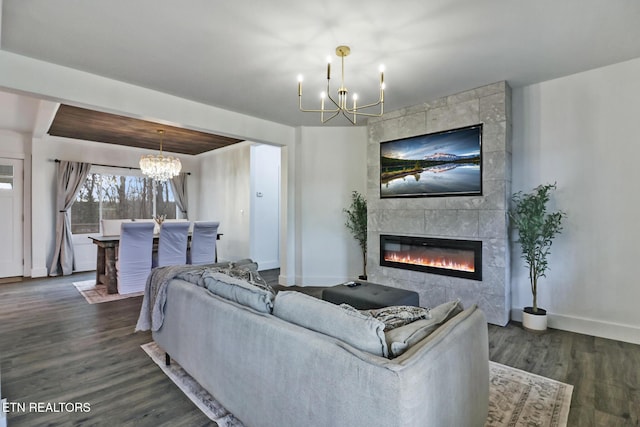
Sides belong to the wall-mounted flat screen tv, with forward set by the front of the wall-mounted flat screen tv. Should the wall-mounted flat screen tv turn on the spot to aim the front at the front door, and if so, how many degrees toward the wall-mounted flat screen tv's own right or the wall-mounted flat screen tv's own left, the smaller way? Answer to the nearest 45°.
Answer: approximately 45° to the wall-mounted flat screen tv's own right

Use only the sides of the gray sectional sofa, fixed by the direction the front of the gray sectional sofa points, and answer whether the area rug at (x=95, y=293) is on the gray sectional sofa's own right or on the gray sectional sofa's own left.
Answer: on the gray sectional sofa's own left

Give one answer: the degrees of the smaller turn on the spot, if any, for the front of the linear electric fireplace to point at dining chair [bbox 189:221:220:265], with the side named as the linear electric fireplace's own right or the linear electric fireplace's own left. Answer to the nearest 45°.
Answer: approximately 45° to the linear electric fireplace's own right

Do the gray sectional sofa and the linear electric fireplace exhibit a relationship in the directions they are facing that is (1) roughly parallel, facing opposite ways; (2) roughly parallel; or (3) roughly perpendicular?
roughly parallel, facing opposite ways

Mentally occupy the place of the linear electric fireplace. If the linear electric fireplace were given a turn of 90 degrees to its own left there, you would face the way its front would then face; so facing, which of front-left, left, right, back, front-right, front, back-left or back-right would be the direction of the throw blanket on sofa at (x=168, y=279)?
right

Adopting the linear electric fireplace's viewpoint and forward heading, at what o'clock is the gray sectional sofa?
The gray sectional sofa is roughly at 11 o'clock from the linear electric fireplace.

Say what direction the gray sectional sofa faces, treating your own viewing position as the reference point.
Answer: facing away from the viewer and to the right of the viewer

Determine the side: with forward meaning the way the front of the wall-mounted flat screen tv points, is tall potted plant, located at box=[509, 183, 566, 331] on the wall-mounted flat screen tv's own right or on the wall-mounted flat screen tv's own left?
on the wall-mounted flat screen tv's own left

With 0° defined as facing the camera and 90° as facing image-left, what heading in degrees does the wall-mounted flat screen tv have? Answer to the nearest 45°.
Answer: approximately 45°

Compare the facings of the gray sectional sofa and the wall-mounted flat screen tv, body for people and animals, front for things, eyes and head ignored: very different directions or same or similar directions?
very different directions

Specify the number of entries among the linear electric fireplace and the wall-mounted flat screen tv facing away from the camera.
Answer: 0

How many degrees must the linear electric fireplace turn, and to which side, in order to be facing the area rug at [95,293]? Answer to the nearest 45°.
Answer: approximately 45° to its right
